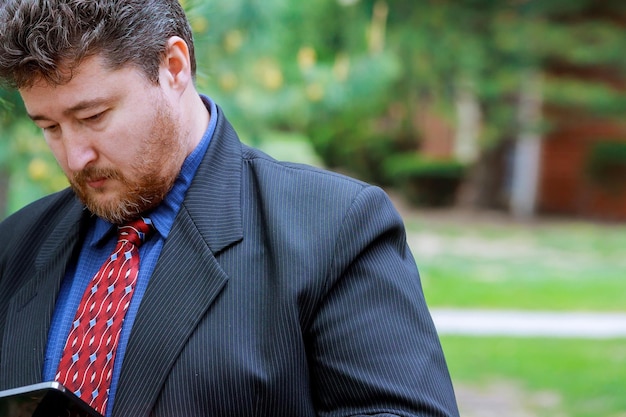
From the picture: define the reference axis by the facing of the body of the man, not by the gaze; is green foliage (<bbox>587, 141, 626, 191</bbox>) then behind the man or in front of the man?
behind

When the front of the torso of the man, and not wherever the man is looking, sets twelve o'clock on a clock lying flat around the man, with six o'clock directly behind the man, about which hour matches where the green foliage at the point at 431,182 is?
The green foliage is roughly at 5 o'clock from the man.

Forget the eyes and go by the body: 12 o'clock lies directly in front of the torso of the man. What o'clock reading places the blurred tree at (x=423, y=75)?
The blurred tree is roughly at 5 o'clock from the man.
